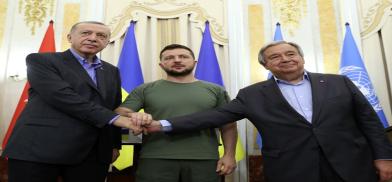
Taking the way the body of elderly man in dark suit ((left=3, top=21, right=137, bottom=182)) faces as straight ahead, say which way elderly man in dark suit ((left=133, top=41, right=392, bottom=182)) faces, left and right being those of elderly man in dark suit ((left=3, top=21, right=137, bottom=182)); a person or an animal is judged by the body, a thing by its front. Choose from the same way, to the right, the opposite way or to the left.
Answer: to the right

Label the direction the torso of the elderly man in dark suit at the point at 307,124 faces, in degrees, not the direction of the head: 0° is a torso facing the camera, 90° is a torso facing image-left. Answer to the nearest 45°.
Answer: approximately 0°

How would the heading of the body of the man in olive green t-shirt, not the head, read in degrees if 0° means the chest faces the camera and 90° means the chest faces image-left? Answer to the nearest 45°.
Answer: approximately 0°

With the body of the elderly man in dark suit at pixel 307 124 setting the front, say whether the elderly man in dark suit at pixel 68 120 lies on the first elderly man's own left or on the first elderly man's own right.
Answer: on the first elderly man's own right

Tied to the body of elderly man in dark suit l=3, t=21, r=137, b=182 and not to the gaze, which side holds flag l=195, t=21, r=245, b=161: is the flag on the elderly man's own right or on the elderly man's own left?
on the elderly man's own left

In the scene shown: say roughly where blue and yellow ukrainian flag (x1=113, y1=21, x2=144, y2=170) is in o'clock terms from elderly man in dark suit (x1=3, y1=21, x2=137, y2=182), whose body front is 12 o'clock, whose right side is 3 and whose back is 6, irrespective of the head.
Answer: The blue and yellow ukrainian flag is roughly at 8 o'clock from the elderly man in dark suit.

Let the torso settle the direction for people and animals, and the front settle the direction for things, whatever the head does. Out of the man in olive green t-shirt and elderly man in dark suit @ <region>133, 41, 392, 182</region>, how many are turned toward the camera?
2

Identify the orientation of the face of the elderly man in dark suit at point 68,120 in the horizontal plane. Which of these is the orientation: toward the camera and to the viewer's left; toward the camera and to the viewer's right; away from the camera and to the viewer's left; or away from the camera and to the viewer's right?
toward the camera and to the viewer's right
